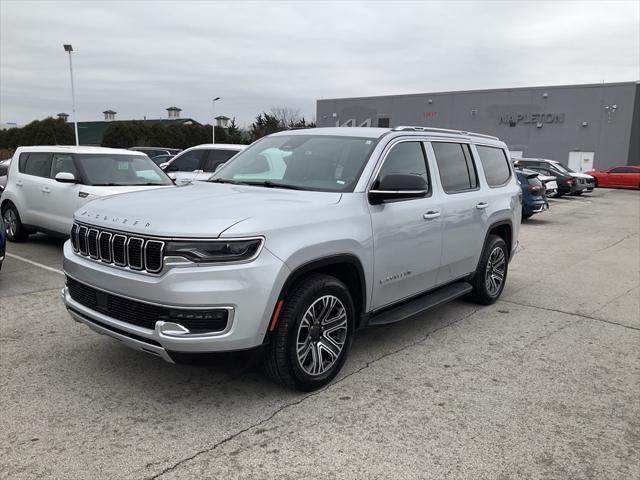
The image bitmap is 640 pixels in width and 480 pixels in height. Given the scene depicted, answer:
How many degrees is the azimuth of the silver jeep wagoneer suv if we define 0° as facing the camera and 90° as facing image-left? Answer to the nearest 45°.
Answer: approximately 45°

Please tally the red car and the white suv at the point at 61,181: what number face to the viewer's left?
1

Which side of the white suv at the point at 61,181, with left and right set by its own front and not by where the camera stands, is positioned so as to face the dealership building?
left

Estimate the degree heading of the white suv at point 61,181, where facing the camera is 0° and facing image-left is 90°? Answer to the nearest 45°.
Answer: approximately 315°

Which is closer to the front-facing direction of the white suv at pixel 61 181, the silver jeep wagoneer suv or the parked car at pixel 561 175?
the silver jeep wagoneer suv

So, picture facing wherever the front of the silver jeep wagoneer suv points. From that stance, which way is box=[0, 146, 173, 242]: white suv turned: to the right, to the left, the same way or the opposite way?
to the left

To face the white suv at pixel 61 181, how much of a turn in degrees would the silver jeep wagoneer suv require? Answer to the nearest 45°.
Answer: approximately 90° to its right

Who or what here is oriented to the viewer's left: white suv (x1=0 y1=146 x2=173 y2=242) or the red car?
the red car

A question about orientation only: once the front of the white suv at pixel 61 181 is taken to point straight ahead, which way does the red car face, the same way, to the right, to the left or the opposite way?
the opposite way

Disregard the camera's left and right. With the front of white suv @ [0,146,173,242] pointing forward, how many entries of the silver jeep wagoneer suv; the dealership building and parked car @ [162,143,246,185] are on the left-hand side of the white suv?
2

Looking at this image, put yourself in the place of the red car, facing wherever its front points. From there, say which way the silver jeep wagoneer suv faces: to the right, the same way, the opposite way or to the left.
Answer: to the left

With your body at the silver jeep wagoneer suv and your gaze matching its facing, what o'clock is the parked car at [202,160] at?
The parked car is roughly at 4 o'clock from the silver jeep wagoneer suv.

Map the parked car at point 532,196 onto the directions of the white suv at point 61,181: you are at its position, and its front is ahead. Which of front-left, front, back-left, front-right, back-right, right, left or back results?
front-left

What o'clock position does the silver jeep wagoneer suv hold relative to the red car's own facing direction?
The silver jeep wagoneer suv is roughly at 9 o'clock from the red car.

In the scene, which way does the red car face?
to the viewer's left

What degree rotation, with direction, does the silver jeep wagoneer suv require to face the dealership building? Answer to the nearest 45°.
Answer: approximately 180°
